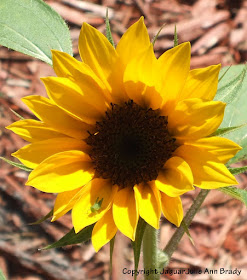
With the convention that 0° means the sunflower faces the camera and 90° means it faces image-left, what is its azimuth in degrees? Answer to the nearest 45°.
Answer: approximately 0°
